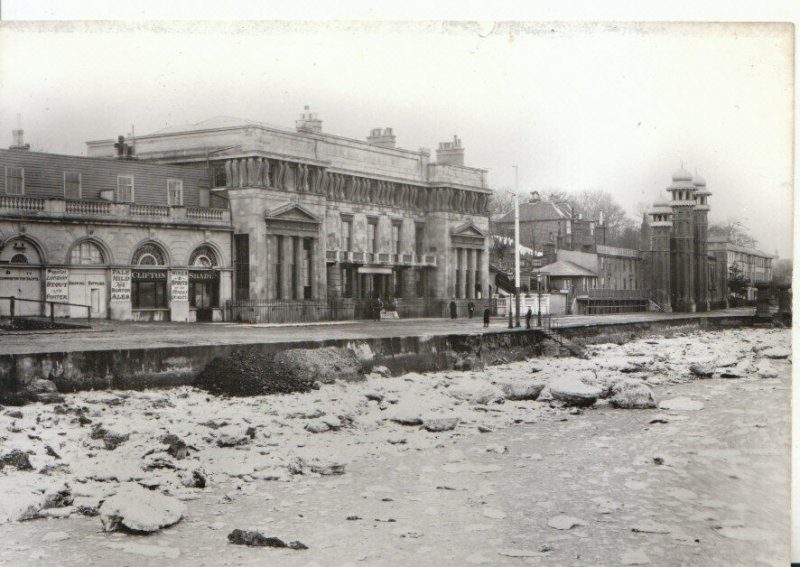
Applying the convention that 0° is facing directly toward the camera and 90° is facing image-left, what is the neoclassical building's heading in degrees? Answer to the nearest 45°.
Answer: approximately 315°

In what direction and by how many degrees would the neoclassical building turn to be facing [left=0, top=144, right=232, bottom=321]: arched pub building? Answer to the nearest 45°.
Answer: approximately 90° to its right

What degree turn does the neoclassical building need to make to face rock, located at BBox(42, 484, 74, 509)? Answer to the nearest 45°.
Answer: approximately 45° to its right

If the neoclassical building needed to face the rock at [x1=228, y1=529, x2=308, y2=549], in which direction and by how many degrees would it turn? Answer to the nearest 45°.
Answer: approximately 45° to its right

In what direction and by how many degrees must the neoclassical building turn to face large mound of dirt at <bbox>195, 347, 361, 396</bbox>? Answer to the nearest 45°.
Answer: approximately 45° to its right

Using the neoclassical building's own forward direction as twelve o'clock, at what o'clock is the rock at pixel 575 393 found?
The rock is roughly at 1 o'clock from the neoclassical building.

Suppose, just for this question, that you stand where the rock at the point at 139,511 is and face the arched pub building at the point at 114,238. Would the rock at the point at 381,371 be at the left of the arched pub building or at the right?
right
